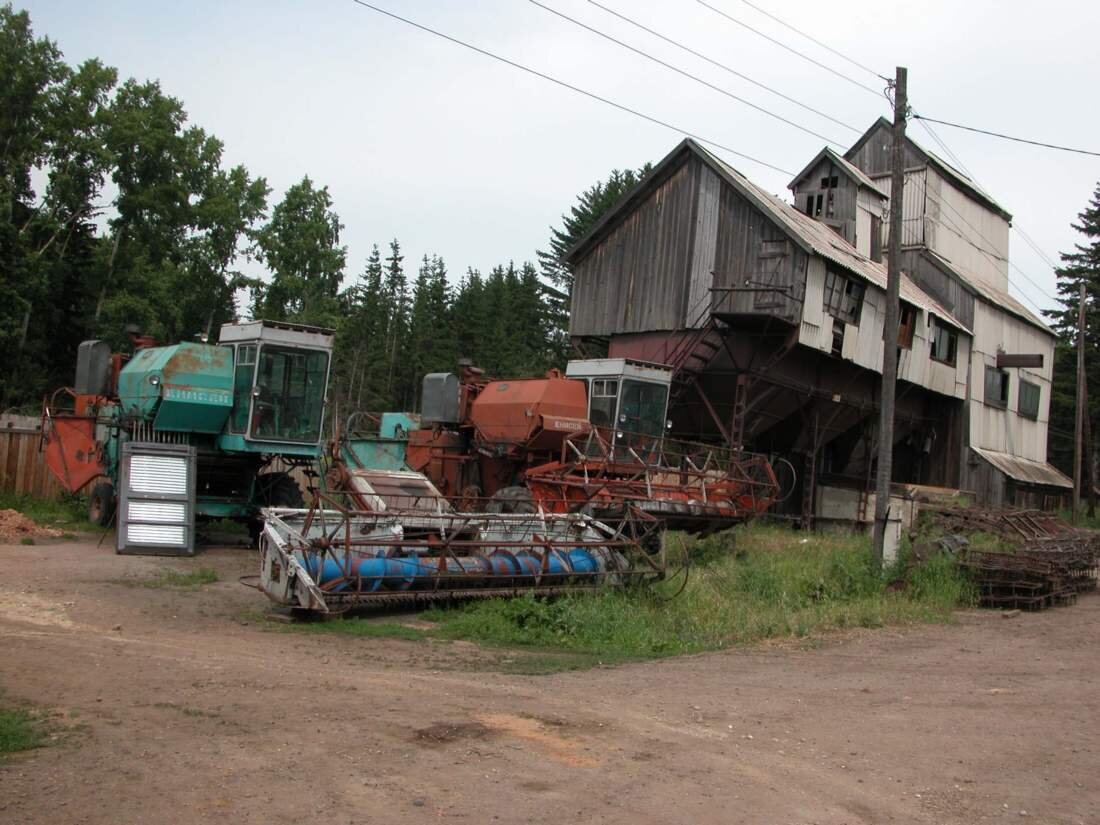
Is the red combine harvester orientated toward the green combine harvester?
no

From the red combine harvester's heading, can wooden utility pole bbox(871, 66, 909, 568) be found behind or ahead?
ahead

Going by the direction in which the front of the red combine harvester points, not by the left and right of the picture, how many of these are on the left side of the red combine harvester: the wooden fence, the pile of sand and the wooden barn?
1

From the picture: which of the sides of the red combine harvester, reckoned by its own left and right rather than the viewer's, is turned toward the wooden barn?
left

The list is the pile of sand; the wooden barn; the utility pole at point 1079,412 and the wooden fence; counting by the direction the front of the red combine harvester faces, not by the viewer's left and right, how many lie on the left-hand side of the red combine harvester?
2

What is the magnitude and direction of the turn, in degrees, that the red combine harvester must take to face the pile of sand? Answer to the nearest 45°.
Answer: approximately 135° to its right

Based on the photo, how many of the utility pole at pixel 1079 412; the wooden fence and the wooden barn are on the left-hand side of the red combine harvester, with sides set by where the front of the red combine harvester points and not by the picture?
2

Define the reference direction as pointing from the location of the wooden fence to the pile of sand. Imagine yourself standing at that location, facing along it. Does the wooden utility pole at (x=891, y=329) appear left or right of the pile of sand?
left

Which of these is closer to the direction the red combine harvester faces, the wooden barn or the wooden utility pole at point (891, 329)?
the wooden utility pole

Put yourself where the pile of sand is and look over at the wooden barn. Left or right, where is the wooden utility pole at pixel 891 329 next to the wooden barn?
right

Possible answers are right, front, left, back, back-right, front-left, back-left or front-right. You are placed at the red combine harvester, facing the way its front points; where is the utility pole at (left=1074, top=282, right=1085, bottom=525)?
left

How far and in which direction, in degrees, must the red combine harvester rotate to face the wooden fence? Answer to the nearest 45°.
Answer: approximately 135° to its right

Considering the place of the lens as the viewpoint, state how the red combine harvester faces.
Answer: facing the viewer and to the right of the viewer
